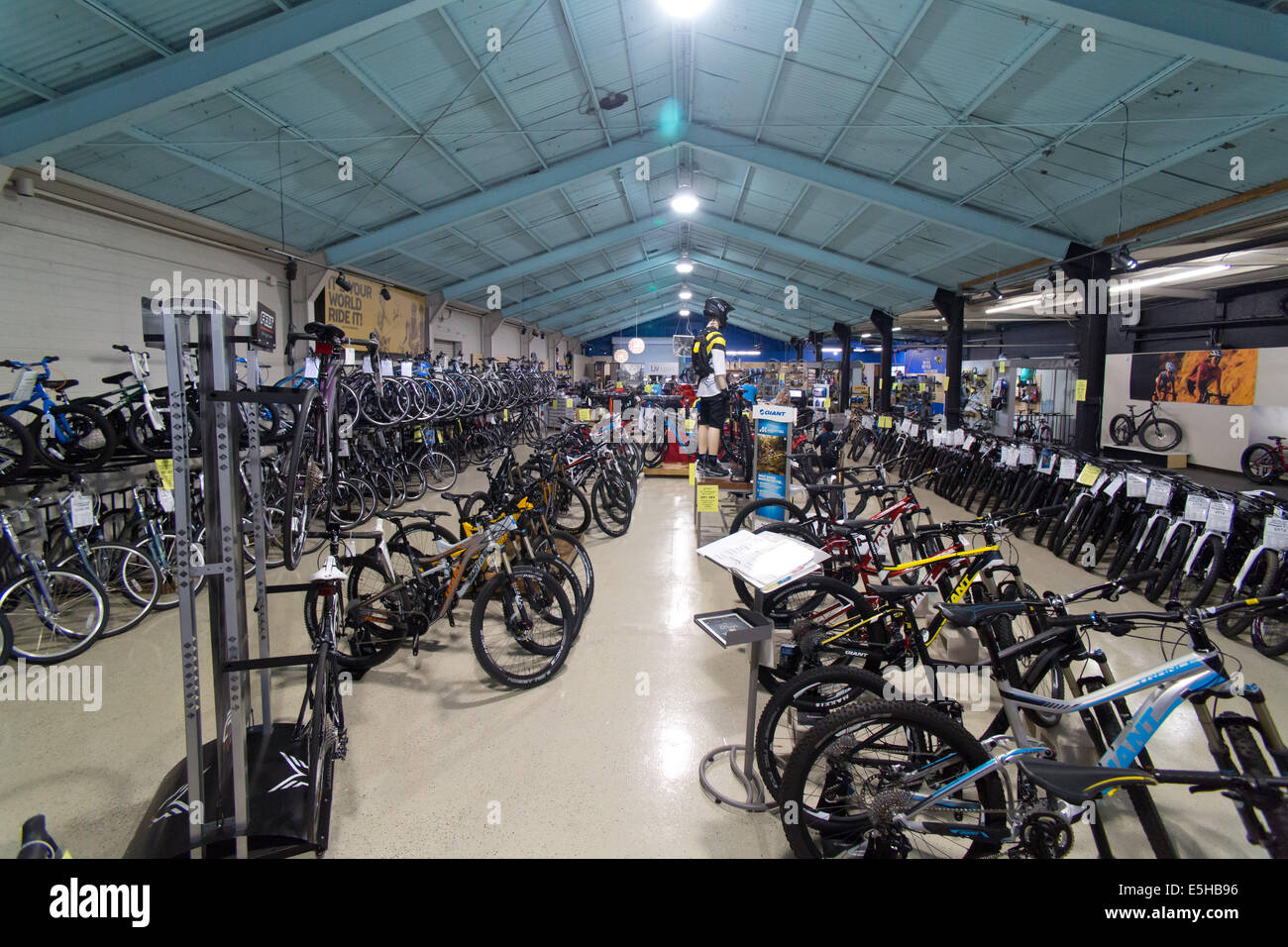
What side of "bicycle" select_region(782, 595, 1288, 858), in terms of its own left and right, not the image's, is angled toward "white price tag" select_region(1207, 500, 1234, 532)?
left

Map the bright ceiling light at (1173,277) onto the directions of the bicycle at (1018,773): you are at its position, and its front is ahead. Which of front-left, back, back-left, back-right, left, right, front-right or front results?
left

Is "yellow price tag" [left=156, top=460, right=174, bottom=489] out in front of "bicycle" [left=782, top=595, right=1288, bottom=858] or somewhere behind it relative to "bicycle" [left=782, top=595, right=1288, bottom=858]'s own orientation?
behind

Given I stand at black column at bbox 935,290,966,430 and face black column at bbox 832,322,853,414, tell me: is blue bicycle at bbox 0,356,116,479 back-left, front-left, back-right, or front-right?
back-left

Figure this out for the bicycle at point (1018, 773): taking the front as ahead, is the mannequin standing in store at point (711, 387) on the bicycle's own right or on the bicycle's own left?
on the bicycle's own left

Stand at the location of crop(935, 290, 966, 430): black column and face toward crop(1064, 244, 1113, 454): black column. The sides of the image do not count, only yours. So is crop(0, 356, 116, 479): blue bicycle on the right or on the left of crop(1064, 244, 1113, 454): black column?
right

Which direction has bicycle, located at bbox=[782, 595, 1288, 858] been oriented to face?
to the viewer's right

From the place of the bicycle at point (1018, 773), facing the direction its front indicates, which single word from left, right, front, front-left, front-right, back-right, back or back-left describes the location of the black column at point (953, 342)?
left

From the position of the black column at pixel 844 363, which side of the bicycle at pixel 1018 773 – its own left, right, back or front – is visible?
left

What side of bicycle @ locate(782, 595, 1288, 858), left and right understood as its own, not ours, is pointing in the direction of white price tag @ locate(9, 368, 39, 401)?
back
